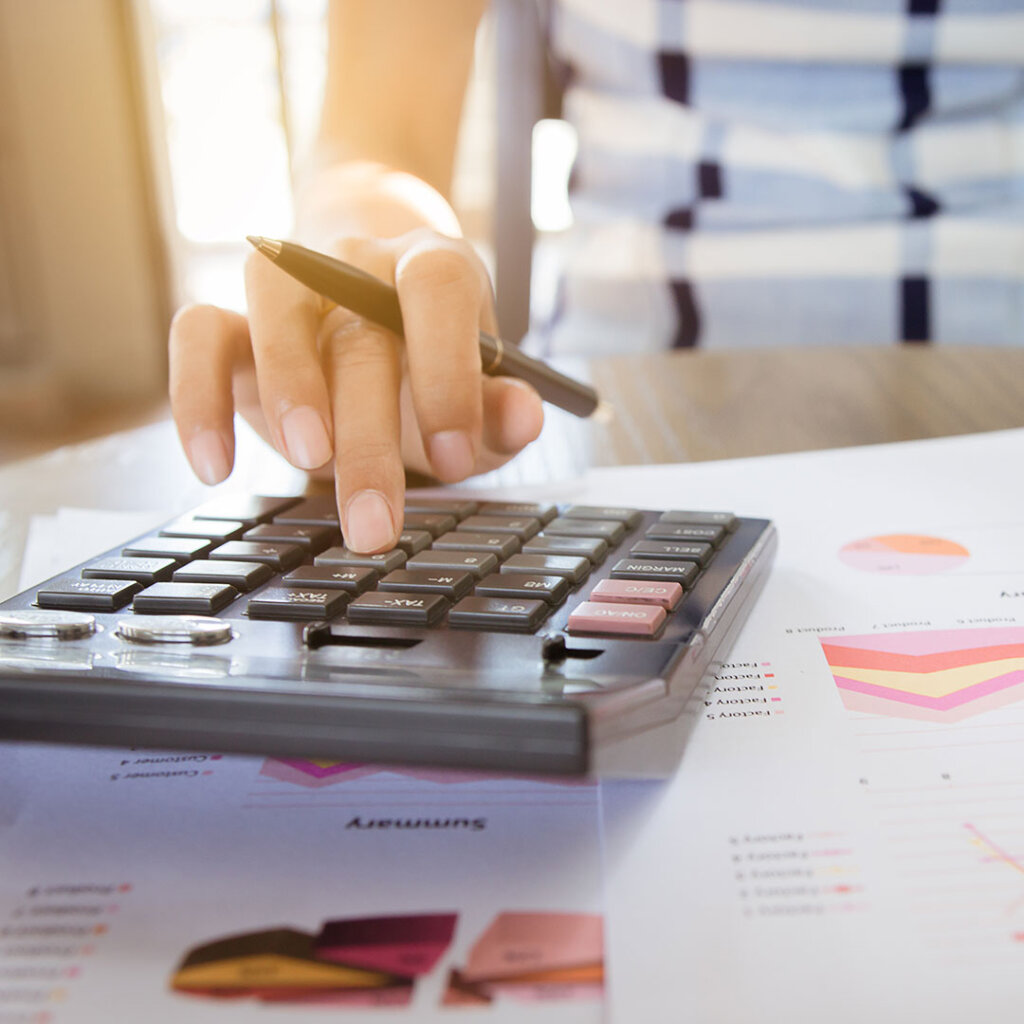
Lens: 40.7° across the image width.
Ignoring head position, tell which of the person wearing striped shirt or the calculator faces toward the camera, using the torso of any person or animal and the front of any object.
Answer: the person wearing striped shirt

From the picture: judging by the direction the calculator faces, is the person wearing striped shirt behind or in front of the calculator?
in front

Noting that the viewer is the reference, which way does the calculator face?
facing away from the viewer

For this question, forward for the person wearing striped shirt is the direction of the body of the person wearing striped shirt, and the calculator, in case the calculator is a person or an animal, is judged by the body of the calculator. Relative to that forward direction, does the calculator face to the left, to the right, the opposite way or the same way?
the opposite way

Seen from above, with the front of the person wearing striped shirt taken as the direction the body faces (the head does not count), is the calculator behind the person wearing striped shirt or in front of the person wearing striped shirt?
in front

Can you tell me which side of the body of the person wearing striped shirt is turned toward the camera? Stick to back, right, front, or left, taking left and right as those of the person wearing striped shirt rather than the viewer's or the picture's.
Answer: front

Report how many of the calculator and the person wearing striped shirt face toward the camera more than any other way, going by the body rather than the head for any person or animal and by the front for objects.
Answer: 1
